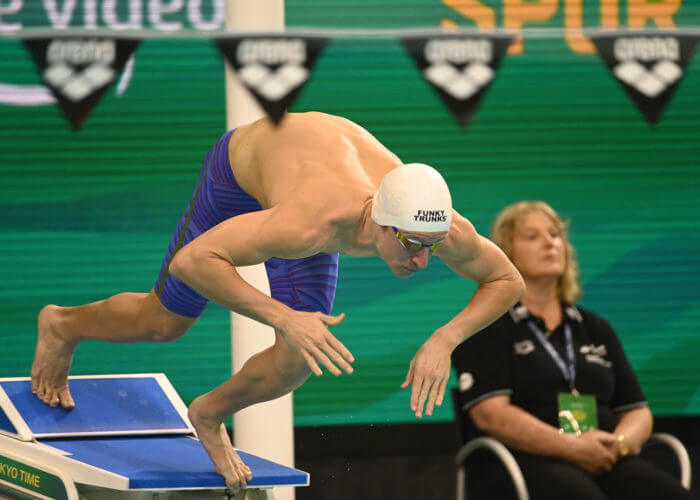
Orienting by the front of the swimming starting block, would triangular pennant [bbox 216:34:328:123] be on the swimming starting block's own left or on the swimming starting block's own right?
on the swimming starting block's own left

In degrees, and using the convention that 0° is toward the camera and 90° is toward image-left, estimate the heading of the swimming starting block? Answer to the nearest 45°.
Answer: approximately 315°

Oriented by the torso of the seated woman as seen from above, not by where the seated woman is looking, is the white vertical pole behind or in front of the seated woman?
behind

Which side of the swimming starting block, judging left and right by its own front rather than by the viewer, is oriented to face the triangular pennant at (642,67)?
left

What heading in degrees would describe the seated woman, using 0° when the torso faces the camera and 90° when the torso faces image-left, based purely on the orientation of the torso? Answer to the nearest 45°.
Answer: approximately 315°

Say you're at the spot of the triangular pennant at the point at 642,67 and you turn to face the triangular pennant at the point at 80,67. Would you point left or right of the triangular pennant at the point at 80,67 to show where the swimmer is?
left

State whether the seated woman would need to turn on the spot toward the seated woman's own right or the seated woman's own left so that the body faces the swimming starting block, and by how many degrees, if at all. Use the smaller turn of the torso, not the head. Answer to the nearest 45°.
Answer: approximately 90° to the seated woman's own right

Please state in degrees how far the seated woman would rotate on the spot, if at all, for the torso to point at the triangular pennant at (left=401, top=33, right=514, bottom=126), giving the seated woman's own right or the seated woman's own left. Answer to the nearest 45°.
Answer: approximately 180°

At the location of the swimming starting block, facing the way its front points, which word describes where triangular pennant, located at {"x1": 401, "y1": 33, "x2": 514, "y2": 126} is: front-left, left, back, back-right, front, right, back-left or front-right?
left

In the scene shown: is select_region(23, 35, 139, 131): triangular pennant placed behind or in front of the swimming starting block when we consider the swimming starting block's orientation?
behind
